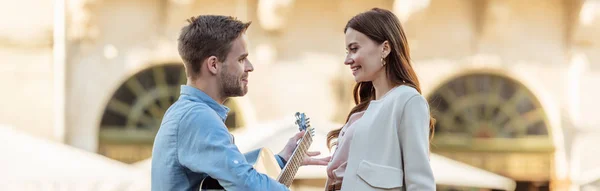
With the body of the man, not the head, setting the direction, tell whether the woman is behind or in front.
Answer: in front

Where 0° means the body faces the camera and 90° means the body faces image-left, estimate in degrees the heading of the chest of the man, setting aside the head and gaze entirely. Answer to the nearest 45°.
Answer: approximately 270°

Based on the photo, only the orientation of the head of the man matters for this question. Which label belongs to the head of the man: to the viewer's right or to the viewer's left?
to the viewer's right

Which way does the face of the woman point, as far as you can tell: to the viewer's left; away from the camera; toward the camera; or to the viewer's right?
to the viewer's left

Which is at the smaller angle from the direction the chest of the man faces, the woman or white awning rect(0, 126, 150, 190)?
the woman
